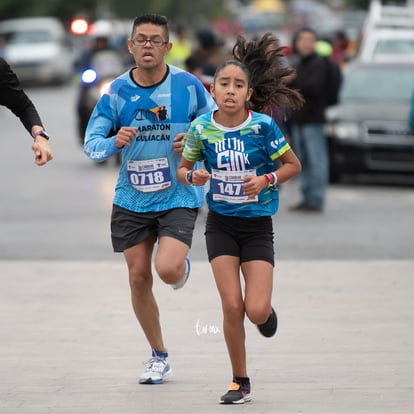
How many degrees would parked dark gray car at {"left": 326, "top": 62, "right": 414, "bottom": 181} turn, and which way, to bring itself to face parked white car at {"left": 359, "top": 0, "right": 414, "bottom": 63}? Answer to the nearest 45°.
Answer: approximately 180°

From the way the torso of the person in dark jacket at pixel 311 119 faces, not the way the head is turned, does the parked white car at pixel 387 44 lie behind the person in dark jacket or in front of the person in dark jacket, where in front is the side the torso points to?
behind

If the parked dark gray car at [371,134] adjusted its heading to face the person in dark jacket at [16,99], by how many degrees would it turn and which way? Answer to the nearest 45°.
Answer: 0° — it already faces them

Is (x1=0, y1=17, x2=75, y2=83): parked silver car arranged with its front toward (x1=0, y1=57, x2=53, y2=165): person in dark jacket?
yes

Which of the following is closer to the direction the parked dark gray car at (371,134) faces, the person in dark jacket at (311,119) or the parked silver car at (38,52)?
the person in dark jacket

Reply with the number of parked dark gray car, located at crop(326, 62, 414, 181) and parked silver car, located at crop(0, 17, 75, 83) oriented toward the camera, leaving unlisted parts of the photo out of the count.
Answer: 2

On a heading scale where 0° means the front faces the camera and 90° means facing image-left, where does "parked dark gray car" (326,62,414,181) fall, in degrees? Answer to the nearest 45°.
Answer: approximately 0°
